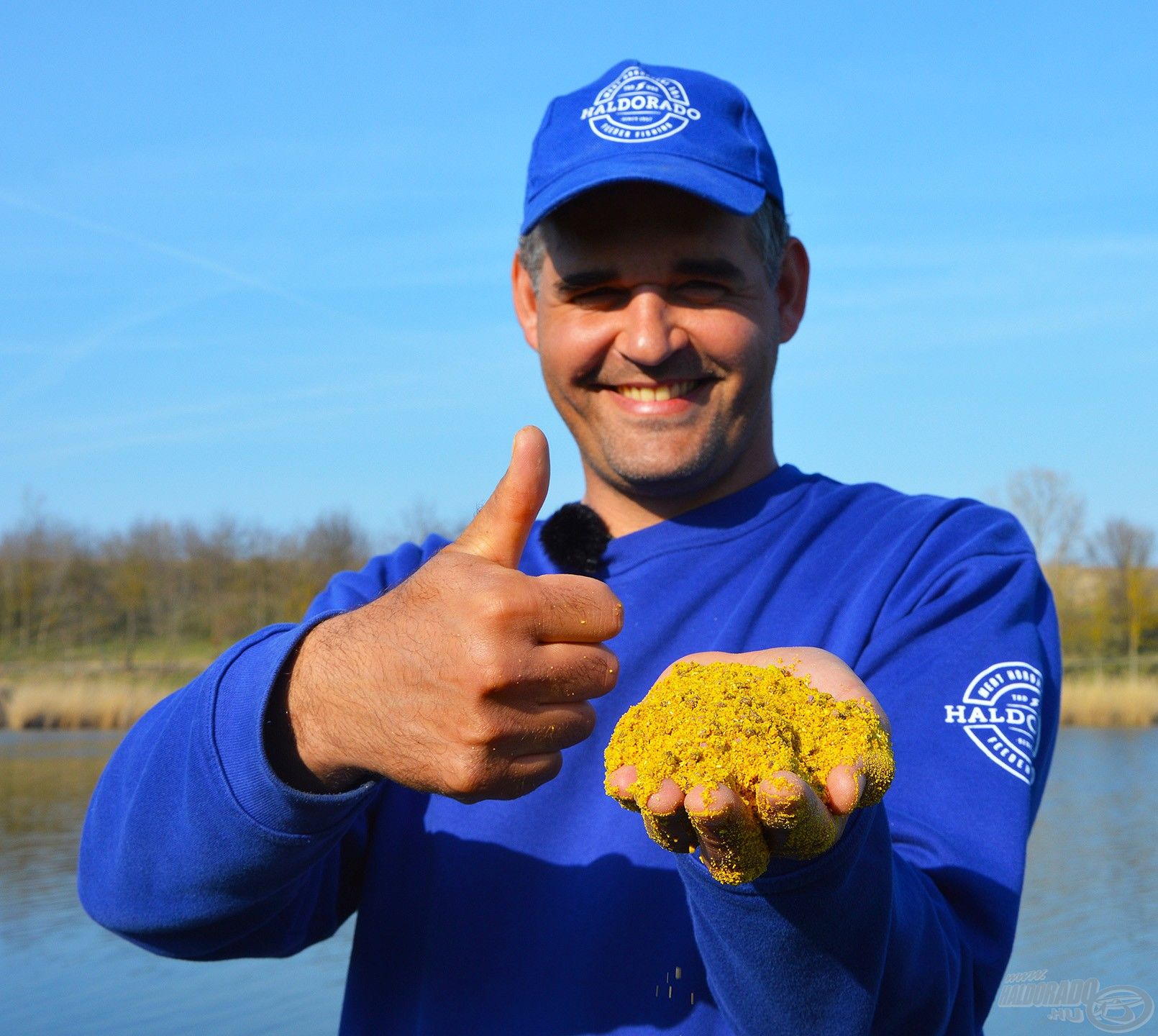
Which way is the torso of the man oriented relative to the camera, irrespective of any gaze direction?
toward the camera

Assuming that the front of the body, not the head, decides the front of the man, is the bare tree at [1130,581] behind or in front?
behind
